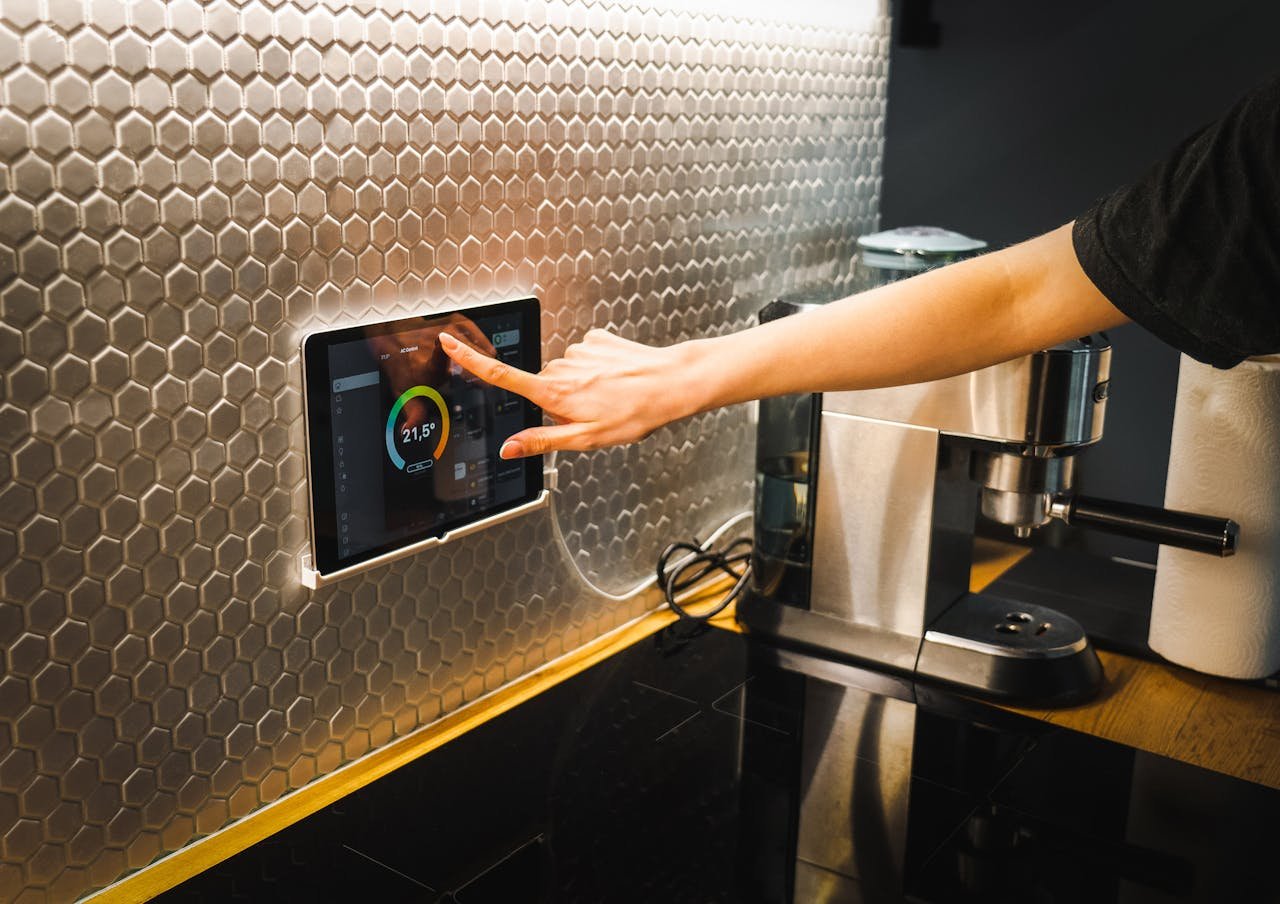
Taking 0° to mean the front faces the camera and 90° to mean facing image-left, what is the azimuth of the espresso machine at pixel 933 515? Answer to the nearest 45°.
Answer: approximately 270°

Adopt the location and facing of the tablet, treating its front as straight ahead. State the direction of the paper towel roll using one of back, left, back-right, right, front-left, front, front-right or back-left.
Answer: front-left

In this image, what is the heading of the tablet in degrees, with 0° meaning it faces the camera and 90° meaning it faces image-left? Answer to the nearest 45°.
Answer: approximately 315°

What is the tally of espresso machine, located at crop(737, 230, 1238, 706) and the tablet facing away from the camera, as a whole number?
0
